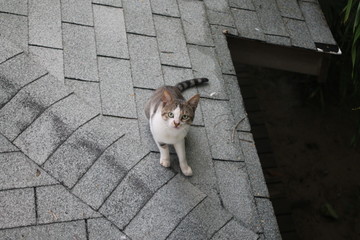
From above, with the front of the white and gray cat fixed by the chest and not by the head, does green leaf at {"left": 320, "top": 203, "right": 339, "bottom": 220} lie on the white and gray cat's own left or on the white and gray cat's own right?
on the white and gray cat's own left

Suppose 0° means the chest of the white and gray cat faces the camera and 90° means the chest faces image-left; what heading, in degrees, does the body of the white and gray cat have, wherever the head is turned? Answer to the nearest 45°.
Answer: approximately 0°
